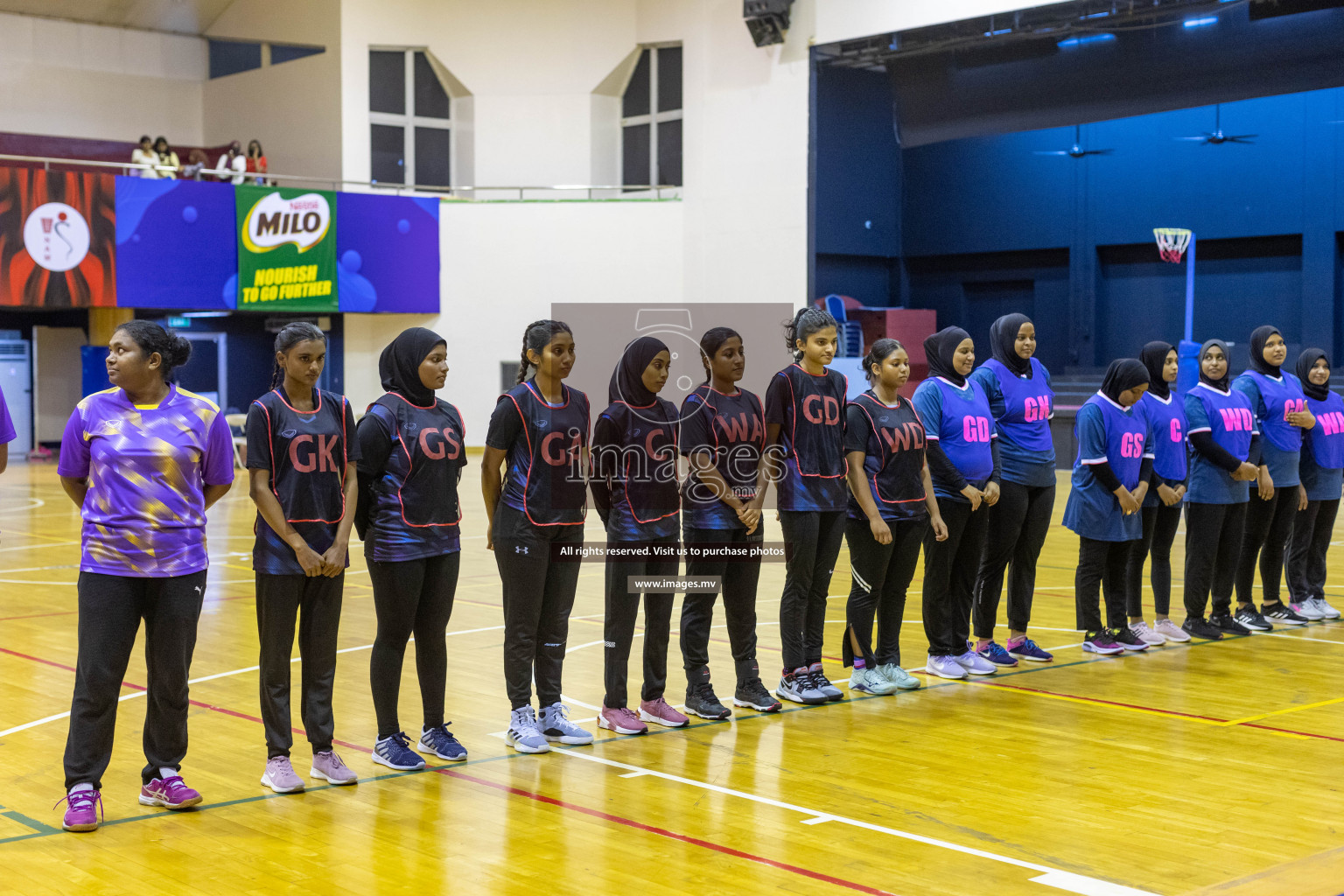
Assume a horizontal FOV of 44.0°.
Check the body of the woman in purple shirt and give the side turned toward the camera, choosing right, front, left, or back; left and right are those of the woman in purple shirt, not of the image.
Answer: front

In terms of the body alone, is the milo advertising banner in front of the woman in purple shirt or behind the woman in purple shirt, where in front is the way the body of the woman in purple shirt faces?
behind

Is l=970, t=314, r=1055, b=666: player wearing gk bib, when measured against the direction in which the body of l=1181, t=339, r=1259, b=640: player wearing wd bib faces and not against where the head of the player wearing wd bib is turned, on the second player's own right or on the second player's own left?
on the second player's own right

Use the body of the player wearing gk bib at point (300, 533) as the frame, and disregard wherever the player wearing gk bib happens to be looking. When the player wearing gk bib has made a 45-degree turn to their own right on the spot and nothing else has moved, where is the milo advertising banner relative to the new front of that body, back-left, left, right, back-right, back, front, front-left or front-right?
back

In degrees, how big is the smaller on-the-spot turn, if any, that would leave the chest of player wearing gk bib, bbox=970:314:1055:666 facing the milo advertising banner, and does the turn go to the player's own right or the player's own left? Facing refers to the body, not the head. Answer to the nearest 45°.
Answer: approximately 180°

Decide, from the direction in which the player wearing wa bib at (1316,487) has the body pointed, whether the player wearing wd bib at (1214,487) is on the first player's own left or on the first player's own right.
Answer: on the first player's own right

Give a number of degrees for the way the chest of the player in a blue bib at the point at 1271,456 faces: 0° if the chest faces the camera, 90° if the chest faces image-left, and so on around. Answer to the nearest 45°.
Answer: approximately 315°

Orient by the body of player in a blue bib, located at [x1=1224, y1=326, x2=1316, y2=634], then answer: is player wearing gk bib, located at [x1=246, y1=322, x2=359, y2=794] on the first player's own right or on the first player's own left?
on the first player's own right

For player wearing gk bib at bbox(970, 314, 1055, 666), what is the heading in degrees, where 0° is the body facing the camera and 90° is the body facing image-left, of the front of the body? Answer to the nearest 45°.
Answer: approximately 315°

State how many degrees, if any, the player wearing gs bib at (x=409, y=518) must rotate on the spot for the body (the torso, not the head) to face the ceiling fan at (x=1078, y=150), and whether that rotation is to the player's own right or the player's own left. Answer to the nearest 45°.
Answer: approximately 90° to the player's own left

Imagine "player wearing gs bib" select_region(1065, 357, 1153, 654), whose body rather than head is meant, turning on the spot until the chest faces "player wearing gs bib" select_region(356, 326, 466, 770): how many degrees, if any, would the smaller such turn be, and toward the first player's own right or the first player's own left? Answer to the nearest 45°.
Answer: approximately 90° to the first player's own right

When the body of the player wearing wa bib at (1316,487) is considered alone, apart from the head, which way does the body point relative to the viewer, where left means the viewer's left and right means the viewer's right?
facing the viewer and to the right of the viewer

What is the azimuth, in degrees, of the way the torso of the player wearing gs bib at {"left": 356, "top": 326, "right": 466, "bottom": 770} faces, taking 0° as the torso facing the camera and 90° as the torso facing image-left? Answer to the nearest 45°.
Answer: approximately 315°

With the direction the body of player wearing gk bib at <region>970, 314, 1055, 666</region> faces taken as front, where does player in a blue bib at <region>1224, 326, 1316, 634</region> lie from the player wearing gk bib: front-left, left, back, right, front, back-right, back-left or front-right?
left
